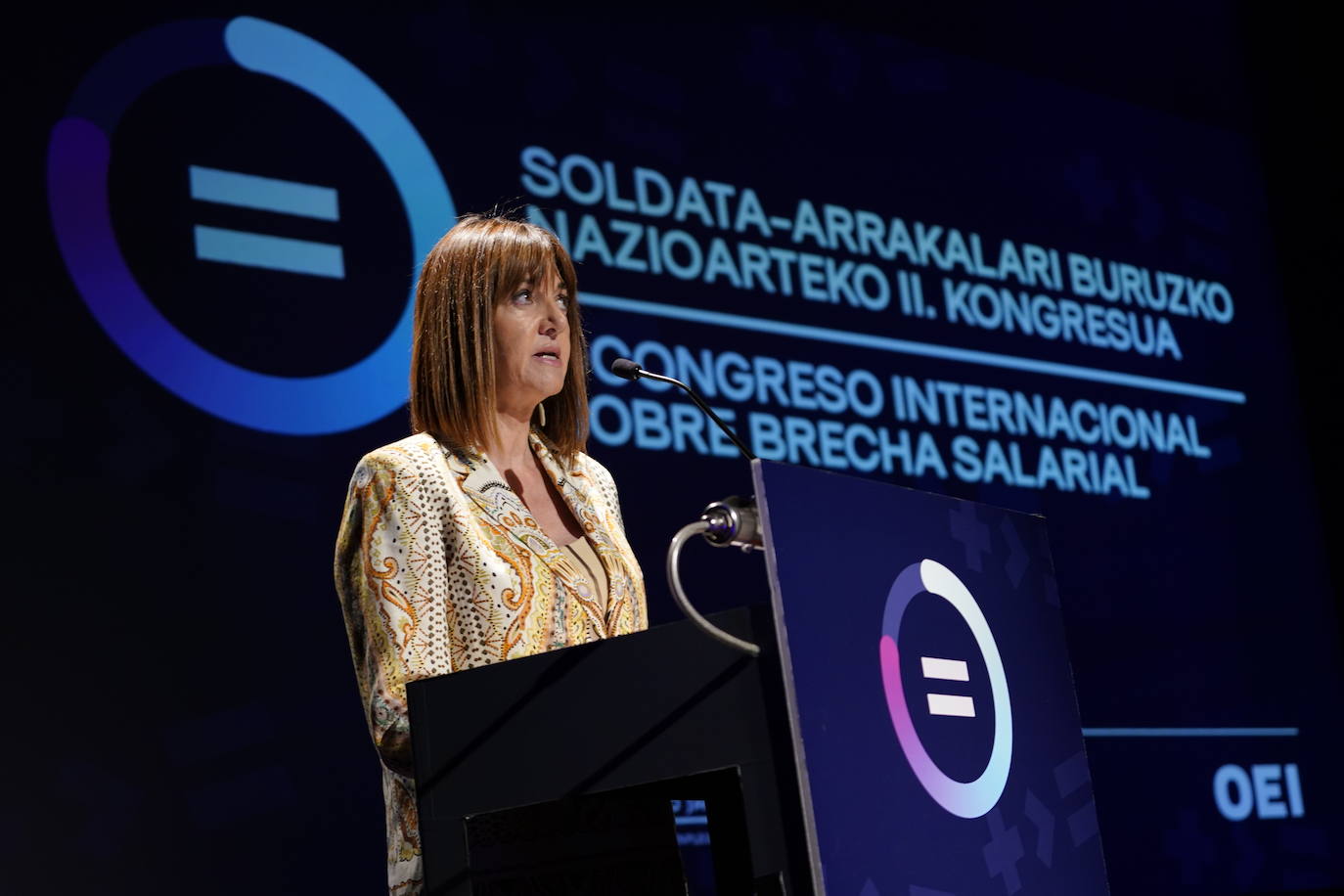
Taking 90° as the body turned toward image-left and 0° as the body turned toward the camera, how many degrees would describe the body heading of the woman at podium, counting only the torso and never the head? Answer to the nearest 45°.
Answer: approximately 315°
